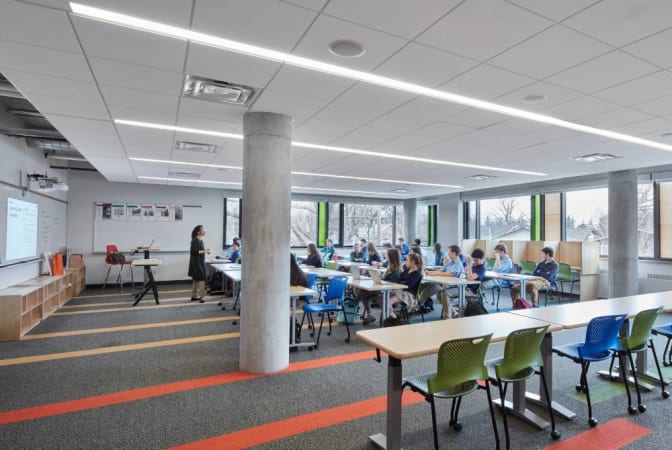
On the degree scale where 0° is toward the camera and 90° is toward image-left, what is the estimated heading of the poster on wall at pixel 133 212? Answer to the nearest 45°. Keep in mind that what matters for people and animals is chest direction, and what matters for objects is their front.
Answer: approximately 0°

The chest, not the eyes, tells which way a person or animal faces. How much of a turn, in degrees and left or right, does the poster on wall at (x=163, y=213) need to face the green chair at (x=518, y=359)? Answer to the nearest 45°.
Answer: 0° — it already faces it

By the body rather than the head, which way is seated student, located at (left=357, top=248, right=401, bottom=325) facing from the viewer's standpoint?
to the viewer's left

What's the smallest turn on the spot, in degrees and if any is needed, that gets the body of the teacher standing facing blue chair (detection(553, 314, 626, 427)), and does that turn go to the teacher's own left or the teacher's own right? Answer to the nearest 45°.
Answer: approximately 45° to the teacher's own right

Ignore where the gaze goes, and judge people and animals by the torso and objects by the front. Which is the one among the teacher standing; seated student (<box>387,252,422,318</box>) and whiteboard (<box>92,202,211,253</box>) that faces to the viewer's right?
the teacher standing

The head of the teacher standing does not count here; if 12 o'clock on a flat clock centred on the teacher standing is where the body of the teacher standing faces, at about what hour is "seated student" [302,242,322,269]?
The seated student is roughly at 12 o'clock from the teacher standing.

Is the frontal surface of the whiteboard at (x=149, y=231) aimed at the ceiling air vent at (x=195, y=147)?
yes

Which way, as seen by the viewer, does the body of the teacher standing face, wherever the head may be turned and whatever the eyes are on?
to the viewer's right

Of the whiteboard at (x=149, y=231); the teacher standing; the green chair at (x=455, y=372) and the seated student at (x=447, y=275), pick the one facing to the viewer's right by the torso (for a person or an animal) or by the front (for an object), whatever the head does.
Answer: the teacher standing

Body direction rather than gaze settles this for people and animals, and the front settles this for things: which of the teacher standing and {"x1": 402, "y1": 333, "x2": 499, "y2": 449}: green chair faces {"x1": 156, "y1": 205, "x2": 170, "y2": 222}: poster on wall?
the green chair
